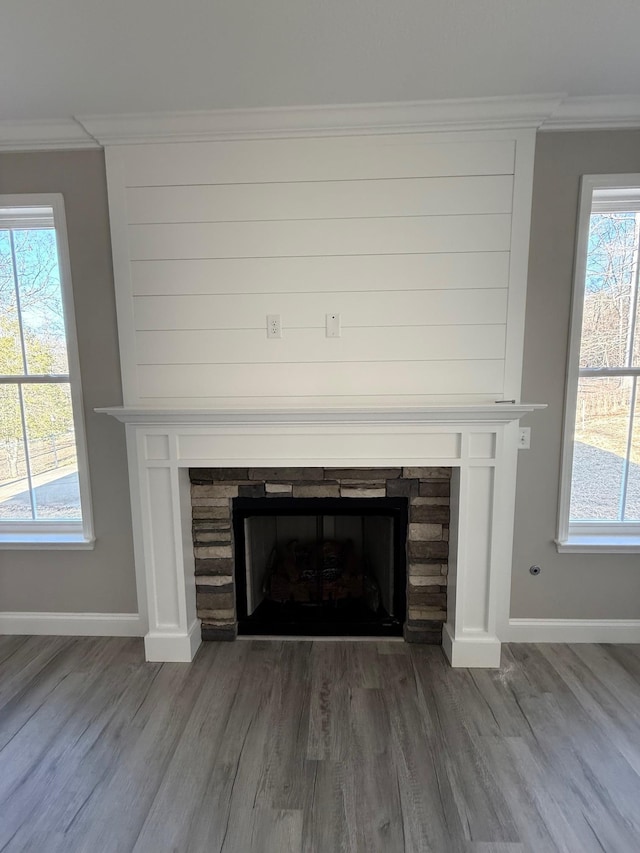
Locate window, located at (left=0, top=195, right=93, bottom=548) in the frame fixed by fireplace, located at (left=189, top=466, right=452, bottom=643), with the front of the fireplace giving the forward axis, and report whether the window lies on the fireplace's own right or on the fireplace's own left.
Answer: on the fireplace's own right

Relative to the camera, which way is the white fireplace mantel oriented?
toward the camera

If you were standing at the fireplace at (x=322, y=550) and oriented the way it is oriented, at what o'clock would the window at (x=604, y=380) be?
The window is roughly at 9 o'clock from the fireplace.

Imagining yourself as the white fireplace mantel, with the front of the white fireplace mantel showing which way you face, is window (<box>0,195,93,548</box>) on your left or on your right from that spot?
on your right
